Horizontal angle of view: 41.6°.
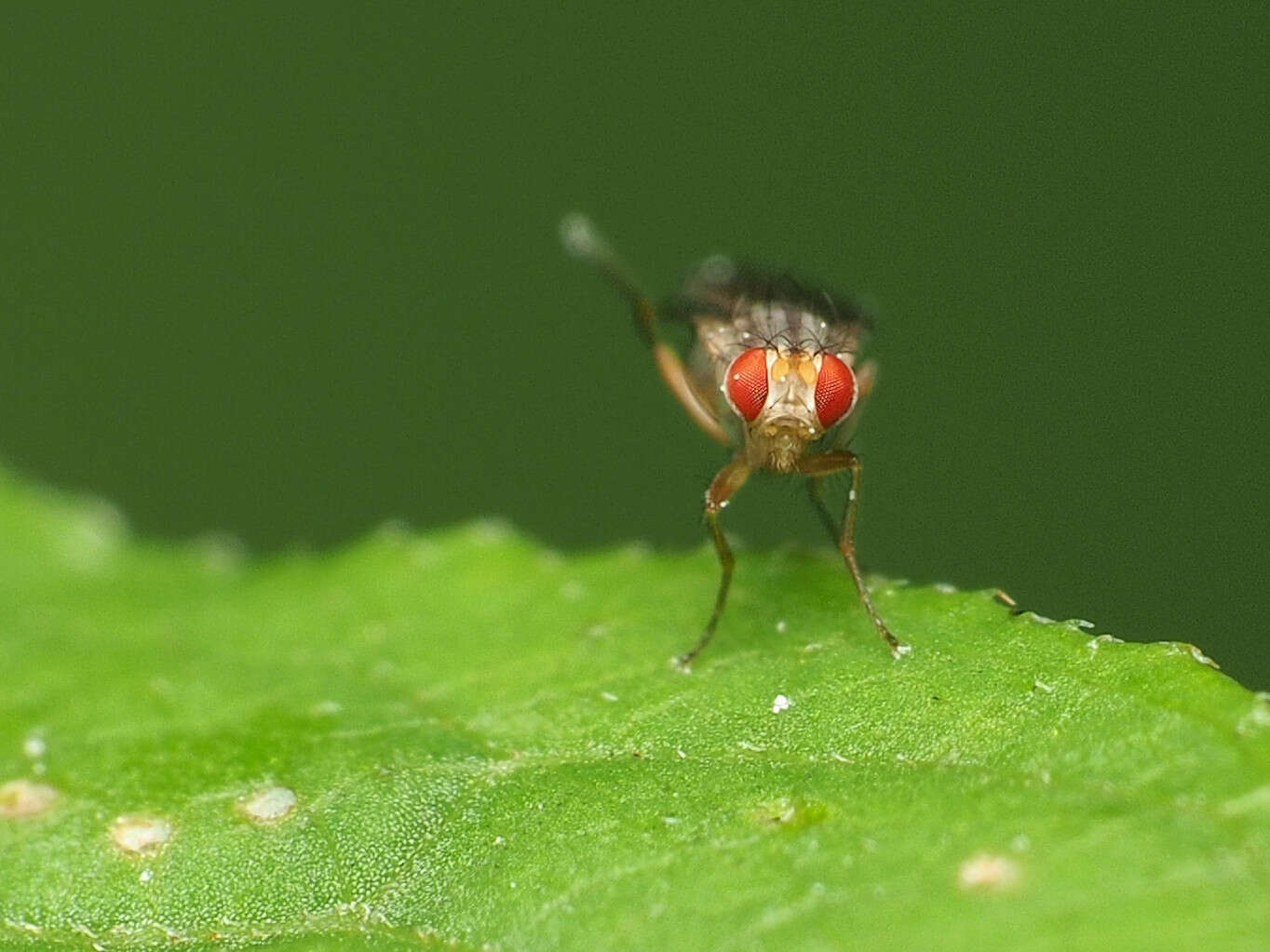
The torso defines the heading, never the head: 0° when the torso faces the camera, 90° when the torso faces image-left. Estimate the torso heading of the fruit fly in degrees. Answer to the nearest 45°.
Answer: approximately 0°
